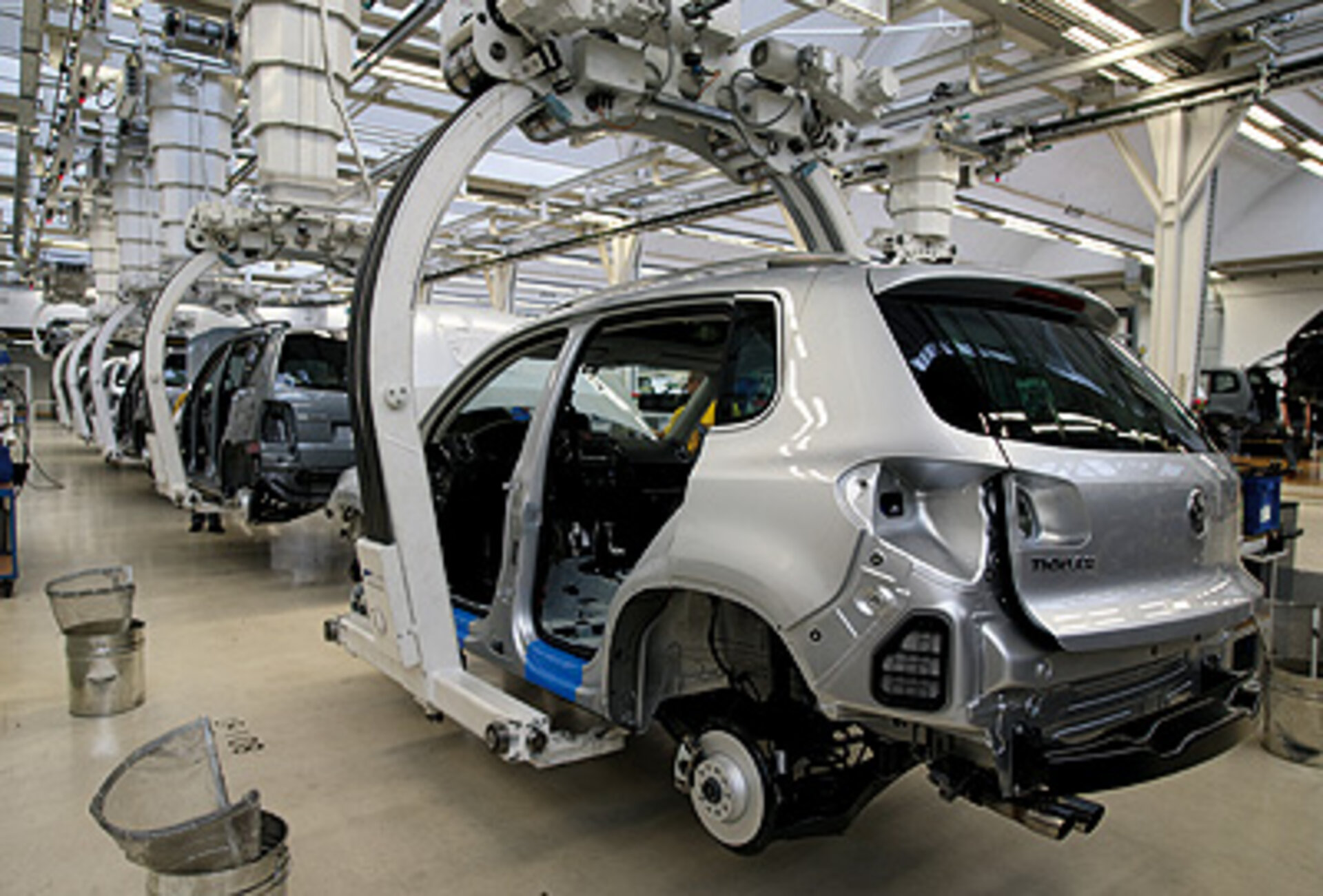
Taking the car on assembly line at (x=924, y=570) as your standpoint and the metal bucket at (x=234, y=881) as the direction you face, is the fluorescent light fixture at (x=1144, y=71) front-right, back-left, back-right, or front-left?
back-right

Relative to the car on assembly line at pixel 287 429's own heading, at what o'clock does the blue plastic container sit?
The blue plastic container is roughly at 6 o'clock from the car on assembly line.

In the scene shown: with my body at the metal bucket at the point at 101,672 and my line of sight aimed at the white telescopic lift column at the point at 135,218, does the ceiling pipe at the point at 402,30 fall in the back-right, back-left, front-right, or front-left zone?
front-right

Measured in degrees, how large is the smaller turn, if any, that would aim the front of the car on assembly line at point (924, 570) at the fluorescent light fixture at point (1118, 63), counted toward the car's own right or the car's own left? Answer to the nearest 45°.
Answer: approximately 45° to the car's own right

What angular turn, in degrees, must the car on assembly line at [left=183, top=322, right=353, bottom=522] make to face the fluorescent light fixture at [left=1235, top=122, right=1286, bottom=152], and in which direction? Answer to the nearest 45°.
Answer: approximately 135° to its right

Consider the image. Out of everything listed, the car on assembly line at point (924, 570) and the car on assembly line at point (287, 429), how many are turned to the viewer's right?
0

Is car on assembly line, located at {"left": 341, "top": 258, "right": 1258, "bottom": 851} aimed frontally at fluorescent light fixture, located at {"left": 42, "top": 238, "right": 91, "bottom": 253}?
yes

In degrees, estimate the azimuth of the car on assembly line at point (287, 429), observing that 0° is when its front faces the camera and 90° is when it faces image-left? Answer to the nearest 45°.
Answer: approximately 135°

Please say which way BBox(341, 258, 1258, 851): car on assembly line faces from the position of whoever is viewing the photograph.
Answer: facing away from the viewer and to the left of the viewer

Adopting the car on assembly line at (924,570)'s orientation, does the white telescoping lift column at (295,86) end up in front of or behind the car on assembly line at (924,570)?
in front

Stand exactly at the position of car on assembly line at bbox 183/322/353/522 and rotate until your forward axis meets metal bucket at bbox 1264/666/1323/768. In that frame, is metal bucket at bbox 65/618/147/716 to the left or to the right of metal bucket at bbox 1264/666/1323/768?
right

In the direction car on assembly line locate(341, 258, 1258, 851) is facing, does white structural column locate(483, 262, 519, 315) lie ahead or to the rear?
ahead

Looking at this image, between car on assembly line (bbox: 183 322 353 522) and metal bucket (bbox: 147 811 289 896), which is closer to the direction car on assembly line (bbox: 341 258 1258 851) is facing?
the car on assembly line

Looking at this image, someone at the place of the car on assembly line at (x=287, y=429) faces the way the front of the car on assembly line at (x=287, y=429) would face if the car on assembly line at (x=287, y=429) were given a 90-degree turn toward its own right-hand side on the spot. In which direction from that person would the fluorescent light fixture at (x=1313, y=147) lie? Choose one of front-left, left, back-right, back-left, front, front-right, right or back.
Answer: front-right
